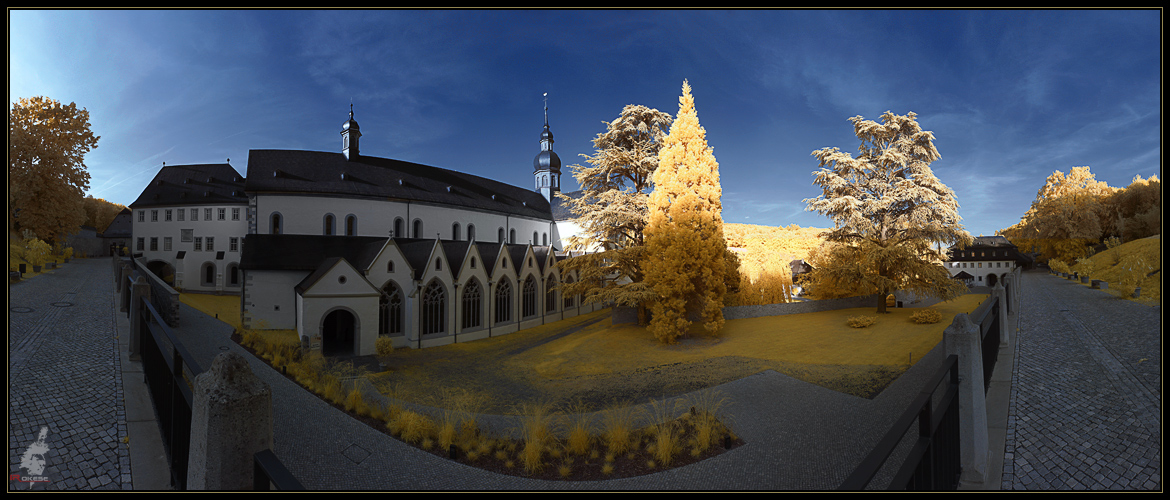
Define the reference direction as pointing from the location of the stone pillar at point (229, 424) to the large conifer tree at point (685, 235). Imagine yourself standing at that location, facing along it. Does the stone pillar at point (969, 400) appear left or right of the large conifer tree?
right

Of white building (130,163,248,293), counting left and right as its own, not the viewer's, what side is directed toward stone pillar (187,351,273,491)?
front

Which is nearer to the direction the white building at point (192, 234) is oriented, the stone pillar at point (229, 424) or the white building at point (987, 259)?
the stone pillar

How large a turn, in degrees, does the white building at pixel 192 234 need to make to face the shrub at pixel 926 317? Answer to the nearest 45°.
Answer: approximately 45° to its left

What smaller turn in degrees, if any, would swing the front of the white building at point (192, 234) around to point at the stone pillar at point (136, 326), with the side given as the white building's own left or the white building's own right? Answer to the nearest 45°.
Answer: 0° — it already faces it

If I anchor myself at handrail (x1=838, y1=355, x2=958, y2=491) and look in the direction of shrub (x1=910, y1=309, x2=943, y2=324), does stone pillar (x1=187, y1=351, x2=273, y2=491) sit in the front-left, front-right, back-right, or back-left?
back-left

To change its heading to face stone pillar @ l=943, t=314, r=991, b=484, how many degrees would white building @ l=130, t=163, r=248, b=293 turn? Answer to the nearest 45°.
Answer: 0° — it already faces it

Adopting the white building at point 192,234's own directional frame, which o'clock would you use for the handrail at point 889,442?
The handrail is roughly at 12 o'clock from the white building.

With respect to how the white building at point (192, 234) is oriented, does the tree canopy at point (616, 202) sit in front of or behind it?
in front

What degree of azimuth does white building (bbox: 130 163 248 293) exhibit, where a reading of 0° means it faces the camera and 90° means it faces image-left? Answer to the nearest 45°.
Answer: approximately 0°

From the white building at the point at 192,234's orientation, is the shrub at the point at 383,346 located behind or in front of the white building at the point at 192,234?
in front

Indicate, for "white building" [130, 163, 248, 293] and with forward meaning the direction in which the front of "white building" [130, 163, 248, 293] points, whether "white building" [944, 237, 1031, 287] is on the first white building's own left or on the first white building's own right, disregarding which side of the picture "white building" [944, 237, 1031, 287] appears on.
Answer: on the first white building's own left
